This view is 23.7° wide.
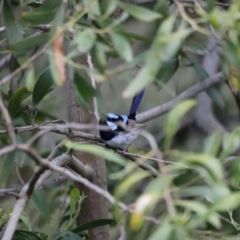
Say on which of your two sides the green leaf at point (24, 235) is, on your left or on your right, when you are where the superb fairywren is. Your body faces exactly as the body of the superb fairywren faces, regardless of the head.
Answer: on your left

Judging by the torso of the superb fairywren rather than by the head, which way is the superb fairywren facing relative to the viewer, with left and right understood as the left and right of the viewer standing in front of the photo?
facing to the left of the viewer

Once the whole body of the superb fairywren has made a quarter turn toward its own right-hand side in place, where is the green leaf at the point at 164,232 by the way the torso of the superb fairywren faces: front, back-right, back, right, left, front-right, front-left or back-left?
back
